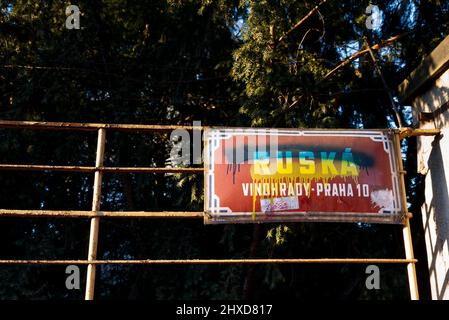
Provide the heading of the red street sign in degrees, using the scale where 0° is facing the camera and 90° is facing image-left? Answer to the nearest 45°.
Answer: approximately 0°
